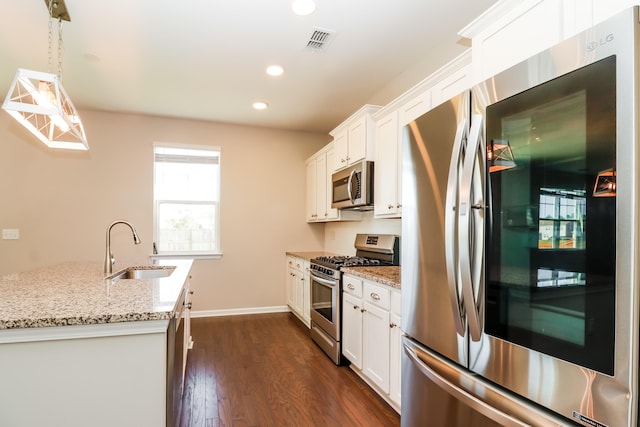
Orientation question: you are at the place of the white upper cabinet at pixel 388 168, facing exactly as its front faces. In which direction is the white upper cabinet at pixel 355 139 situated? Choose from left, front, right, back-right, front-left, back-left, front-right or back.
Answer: right

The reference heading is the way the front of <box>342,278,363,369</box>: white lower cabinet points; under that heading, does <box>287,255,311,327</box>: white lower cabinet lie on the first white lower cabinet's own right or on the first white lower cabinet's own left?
on the first white lower cabinet's own right

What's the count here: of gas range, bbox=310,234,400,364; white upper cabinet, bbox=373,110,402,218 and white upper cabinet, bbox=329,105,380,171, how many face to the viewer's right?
0

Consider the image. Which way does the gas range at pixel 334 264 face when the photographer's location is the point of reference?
facing the viewer and to the left of the viewer

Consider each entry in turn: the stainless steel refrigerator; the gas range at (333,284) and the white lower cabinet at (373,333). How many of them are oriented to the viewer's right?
0

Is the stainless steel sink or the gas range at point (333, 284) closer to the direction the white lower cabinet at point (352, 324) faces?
the stainless steel sink

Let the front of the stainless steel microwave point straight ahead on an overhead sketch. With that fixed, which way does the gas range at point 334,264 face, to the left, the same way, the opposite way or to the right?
the same way

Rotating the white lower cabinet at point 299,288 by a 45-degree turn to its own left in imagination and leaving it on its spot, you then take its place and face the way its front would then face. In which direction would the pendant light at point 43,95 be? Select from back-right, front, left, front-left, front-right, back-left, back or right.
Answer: front

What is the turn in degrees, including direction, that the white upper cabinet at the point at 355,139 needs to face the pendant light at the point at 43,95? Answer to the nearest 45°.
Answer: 0° — it already faces it

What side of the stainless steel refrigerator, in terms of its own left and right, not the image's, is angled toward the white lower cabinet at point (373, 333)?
right

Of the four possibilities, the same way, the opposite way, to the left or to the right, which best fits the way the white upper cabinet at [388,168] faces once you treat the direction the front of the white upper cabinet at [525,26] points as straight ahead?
the same way

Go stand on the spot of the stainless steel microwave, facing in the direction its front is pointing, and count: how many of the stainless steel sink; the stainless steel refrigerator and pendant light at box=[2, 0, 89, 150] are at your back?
0

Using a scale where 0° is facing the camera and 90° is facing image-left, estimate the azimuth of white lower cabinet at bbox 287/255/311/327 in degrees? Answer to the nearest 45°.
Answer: approximately 90°

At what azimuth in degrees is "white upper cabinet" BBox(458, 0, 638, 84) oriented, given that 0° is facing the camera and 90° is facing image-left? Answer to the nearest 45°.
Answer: approximately 45°

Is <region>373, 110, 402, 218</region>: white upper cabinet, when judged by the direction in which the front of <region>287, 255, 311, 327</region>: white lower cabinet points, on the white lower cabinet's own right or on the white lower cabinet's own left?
on the white lower cabinet's own left
